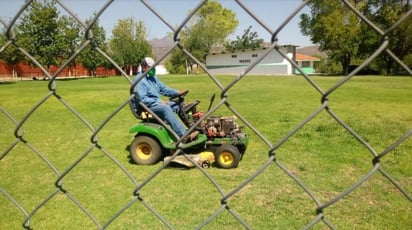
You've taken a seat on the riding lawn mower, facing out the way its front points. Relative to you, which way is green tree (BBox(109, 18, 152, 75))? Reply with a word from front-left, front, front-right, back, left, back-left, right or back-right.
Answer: left

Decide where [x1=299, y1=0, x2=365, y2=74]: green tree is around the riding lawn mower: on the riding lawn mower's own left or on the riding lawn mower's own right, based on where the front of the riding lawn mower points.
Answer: on the riding lawn mower's own left

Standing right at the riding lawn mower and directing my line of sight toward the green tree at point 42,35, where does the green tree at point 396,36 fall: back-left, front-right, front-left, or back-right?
front-right

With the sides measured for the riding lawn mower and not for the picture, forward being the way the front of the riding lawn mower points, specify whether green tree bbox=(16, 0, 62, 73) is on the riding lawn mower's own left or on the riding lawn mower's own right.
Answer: on the riding lawn mower's own left

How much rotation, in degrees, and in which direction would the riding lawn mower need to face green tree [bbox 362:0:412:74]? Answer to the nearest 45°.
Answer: approximately 45° to its left

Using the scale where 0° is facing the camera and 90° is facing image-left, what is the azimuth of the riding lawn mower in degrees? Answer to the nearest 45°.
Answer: approximately 270°

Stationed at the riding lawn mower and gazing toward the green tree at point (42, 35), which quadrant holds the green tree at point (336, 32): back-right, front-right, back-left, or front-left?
front-right
